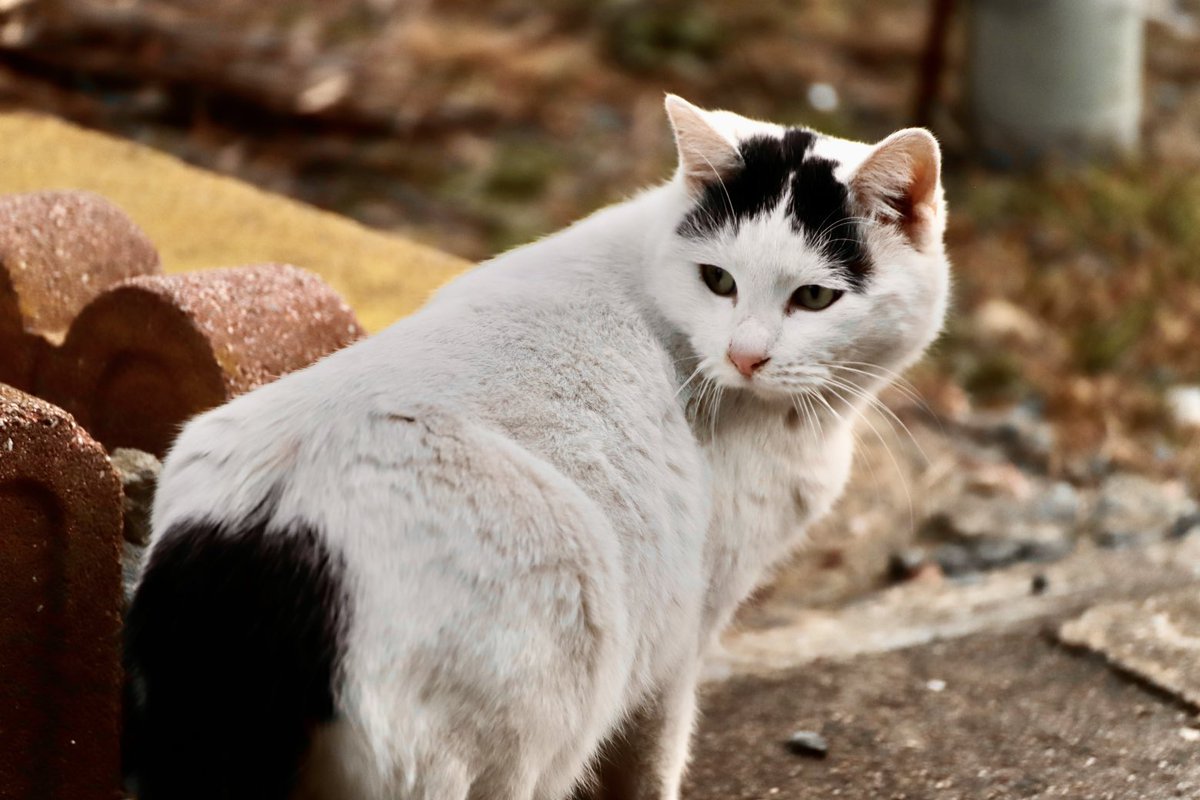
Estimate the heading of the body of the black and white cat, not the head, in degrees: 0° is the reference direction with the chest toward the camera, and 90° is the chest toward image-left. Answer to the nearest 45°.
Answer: approximately 225°

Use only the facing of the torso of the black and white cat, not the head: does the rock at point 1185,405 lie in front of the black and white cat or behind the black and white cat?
in front

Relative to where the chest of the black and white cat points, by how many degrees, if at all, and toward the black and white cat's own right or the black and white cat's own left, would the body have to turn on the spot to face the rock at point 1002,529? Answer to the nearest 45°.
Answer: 0° — it already faces it

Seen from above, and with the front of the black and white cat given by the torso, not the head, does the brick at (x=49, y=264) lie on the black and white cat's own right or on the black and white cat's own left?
on the black and white cat's own left

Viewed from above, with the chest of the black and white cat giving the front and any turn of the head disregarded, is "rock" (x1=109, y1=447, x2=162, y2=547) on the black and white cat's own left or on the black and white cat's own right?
on the black and white cat's own left

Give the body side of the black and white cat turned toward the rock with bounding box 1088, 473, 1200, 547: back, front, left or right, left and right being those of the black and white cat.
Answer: front

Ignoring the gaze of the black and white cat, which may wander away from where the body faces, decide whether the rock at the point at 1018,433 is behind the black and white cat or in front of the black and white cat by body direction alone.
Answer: in front
